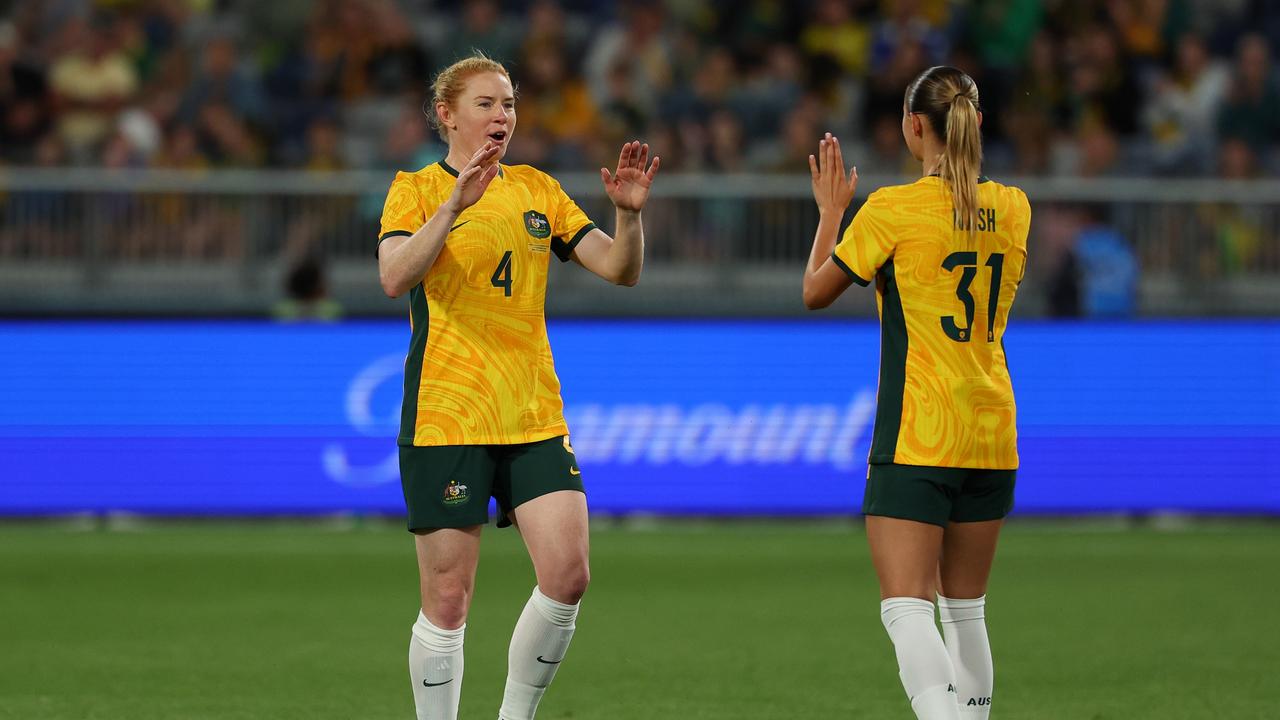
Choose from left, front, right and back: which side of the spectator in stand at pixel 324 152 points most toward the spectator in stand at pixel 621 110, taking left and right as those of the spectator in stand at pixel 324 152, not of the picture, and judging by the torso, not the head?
left

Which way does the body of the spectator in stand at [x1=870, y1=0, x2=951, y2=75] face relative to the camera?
toward the camera

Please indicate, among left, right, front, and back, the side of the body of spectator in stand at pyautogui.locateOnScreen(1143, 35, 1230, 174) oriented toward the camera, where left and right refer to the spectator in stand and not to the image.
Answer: front

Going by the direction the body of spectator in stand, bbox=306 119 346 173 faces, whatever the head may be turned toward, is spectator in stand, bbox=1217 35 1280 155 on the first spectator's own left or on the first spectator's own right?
on the first spectator's own left

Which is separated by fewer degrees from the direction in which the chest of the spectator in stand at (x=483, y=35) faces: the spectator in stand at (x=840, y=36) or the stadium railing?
the stadium railing

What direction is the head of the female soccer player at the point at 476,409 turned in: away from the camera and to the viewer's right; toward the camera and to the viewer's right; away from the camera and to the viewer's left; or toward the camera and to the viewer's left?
toward the camera and to the viewer's right

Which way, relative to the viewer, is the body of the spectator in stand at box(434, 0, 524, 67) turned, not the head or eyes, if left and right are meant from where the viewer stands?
facing the viewer

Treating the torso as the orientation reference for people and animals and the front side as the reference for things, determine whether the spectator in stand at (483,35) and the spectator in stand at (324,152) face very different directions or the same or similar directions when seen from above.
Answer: same or similar directions

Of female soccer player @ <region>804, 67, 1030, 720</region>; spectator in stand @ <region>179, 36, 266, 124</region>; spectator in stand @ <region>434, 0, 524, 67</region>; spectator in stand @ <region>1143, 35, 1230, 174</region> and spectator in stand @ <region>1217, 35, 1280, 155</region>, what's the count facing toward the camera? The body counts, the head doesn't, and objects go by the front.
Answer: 4

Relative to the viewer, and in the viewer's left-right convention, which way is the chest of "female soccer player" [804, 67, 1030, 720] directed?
facing away from the viewer and to the left of the viewer

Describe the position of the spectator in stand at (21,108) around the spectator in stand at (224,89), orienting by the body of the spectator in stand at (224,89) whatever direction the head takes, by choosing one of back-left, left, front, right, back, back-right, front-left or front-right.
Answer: right

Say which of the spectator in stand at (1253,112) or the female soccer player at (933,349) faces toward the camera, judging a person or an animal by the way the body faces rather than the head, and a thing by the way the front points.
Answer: the spectator in stand

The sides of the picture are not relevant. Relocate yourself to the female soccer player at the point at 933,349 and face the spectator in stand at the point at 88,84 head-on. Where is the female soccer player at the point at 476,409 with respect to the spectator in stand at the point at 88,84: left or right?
left

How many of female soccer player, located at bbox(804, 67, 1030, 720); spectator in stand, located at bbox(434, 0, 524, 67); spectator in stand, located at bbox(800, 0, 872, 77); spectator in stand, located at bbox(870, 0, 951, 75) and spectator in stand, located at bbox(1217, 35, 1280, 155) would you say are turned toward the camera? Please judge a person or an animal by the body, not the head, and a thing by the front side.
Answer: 4

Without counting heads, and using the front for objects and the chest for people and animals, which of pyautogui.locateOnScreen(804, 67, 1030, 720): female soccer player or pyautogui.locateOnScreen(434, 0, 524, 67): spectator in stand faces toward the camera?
the spectator in stand

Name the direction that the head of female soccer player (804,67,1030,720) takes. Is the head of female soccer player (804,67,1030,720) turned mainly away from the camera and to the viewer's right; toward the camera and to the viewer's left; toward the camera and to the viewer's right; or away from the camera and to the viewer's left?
away from the camera and to the viewer's left

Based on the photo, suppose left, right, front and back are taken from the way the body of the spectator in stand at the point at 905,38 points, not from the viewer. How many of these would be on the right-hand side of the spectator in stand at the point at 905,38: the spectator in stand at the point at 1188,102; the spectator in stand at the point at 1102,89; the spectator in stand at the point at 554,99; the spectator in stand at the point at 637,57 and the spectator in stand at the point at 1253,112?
2

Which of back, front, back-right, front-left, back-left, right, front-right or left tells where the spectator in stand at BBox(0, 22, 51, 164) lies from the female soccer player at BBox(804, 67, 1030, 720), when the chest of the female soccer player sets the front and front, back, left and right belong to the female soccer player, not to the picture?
front
